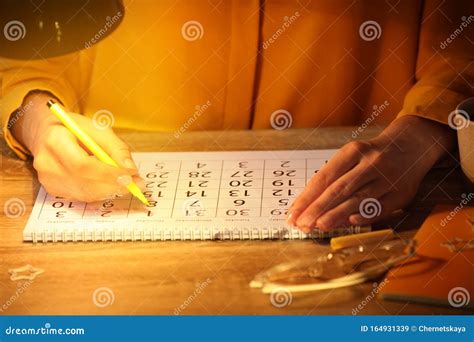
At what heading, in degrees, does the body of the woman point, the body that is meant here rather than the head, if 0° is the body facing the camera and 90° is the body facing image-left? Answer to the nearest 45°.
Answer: approximately 0°
